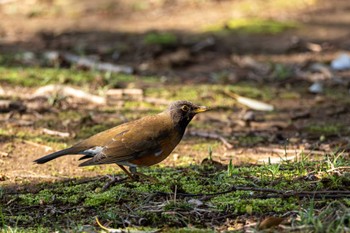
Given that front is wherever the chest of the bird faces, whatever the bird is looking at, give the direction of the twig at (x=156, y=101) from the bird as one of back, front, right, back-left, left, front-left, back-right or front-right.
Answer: left

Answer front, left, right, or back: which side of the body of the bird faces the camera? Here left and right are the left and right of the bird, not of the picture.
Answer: right

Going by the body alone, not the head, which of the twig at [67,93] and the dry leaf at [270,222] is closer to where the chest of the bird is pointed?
the dry leaf

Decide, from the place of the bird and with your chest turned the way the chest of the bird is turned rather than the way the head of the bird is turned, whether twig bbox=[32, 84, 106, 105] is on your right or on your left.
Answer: on your left

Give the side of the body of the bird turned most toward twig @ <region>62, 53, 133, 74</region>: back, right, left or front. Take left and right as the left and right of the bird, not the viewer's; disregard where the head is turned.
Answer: left

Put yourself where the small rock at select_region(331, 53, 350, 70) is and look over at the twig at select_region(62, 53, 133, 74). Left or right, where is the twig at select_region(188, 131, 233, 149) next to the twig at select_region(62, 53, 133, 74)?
left

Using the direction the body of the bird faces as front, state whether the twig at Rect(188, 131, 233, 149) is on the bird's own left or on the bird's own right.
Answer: on the bird's own left

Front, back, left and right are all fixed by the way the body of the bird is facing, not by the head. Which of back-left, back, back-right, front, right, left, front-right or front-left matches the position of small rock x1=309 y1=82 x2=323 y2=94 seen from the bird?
front-left

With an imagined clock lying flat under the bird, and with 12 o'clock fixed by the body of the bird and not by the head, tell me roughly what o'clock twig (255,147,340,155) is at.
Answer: The twig is roughly at 11 o'clock from the bird.

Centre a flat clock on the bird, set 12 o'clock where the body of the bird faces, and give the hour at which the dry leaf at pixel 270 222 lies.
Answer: The dry leaf is roughly at 2 o'clock from the bird.
